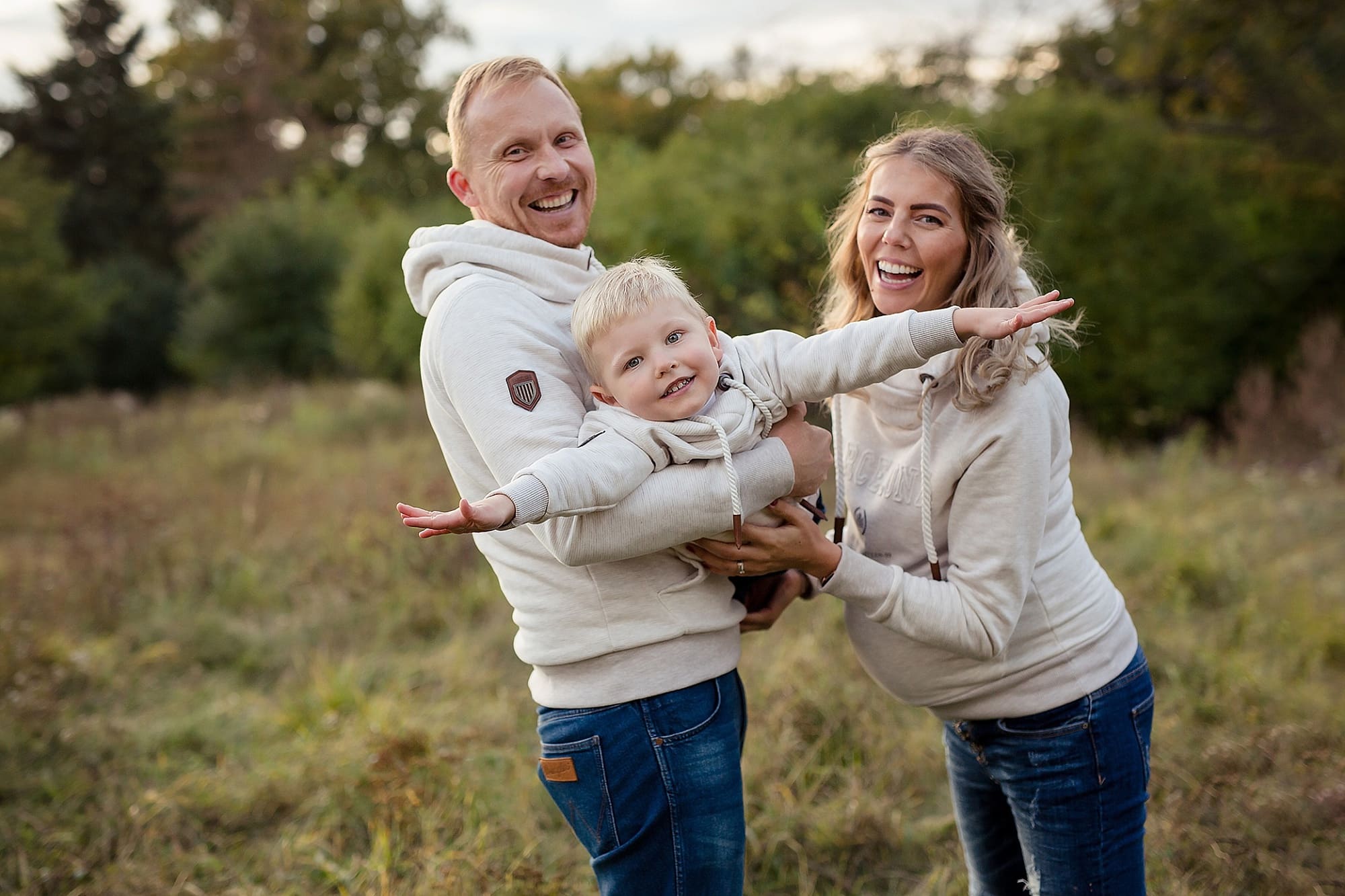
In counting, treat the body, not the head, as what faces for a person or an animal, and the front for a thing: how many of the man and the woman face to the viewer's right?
1

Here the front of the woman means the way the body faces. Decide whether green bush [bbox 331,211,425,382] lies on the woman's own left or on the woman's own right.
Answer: on the woman's own right

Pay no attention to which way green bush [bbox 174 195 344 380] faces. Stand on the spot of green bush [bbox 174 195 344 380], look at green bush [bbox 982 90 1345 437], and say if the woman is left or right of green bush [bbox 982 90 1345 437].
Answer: right

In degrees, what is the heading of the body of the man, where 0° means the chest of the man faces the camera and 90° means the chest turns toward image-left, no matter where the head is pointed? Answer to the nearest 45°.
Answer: approximately 270°

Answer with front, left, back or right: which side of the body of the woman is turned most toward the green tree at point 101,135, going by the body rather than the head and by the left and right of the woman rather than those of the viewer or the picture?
right

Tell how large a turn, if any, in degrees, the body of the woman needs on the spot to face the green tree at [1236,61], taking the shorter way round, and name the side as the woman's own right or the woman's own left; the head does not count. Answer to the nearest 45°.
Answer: approximately 135° to the woman's own right

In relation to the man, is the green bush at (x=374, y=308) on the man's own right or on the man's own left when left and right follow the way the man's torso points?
on the man's own left

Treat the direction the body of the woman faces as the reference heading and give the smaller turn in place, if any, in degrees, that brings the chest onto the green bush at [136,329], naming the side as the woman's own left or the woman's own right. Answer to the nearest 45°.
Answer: approximately 90° to the woman's own right
